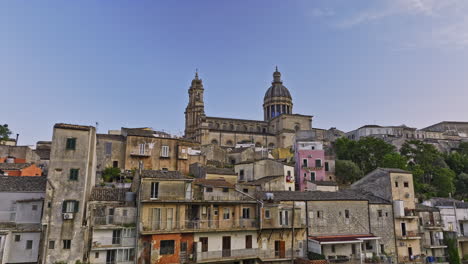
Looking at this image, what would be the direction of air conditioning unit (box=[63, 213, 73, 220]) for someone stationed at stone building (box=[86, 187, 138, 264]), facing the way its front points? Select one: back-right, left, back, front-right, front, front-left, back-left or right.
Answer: right

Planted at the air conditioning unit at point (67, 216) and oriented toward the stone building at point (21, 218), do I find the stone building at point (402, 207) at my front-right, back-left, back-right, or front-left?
back-right

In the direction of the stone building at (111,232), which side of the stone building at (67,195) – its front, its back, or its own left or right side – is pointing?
left

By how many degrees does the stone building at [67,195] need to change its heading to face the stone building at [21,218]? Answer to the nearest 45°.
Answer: approximately 135° to its right

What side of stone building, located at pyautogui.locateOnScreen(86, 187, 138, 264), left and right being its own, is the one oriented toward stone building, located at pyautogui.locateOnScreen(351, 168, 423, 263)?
left

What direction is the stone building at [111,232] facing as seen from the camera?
toward the camera

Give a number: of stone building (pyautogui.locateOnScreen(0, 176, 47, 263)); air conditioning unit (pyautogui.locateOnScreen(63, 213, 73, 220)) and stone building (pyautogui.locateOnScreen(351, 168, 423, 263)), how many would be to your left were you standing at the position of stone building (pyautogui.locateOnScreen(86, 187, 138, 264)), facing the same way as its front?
1

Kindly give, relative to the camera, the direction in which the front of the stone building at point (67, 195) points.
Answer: facing the viewer

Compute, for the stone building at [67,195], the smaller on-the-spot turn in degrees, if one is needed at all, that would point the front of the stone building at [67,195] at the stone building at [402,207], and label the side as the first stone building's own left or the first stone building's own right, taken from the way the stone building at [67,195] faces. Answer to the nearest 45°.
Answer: approximately 90° to the first stone building's own left

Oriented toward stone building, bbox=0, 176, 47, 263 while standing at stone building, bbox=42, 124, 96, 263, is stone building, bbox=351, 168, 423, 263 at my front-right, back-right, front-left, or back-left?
back-right

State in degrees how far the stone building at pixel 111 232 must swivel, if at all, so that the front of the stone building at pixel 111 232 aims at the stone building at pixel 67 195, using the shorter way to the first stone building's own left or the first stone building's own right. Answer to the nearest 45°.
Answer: approximately 90° to the first stone building's own right

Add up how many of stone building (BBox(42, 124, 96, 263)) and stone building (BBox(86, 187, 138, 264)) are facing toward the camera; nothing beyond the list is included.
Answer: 2
